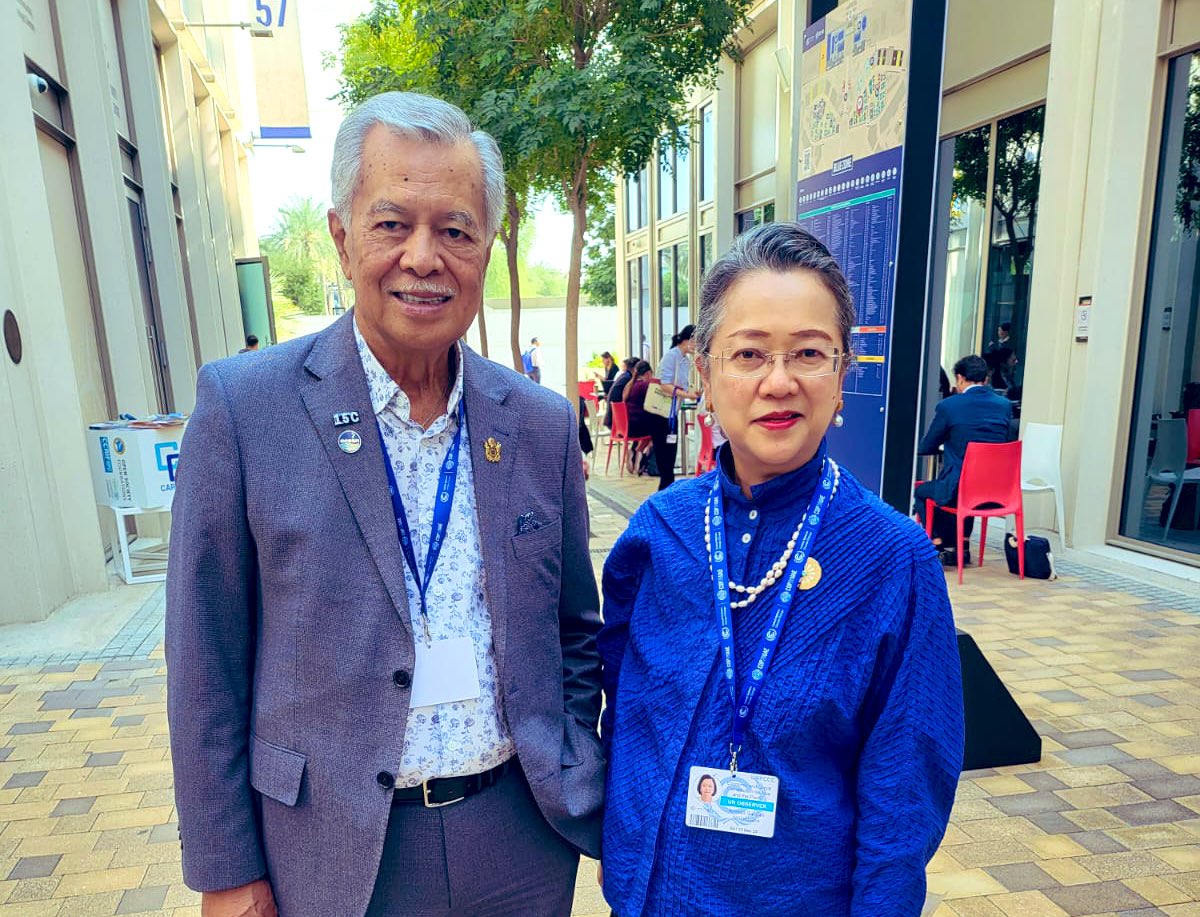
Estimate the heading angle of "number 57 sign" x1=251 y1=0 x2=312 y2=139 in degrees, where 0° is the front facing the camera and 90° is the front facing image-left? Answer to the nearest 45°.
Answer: approximately 0°

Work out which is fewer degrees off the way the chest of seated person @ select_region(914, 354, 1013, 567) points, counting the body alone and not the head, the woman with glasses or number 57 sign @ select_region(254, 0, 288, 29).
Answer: the number 57 sign

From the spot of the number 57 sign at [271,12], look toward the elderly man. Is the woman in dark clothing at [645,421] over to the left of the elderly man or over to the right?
left
